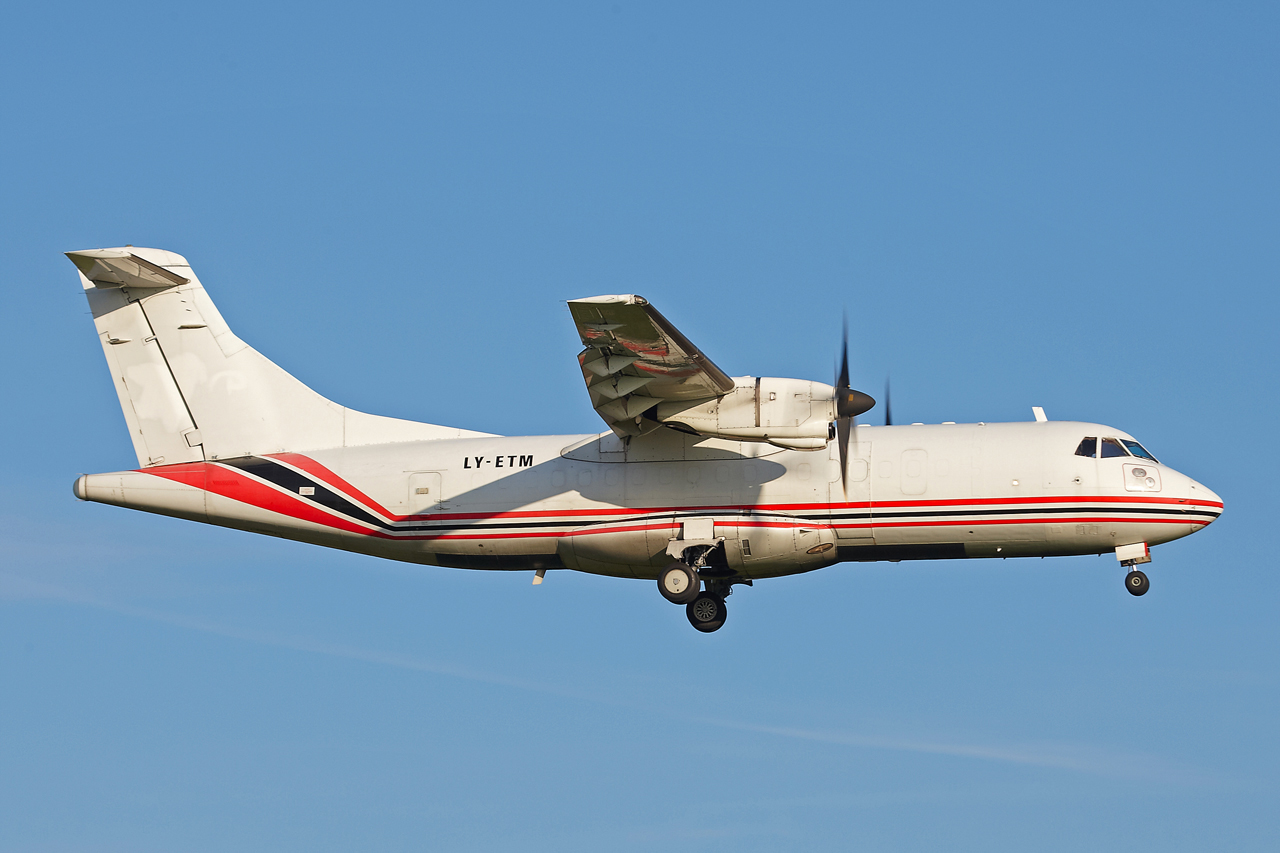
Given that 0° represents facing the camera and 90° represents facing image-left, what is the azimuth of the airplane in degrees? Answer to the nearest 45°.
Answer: approximately 270°
